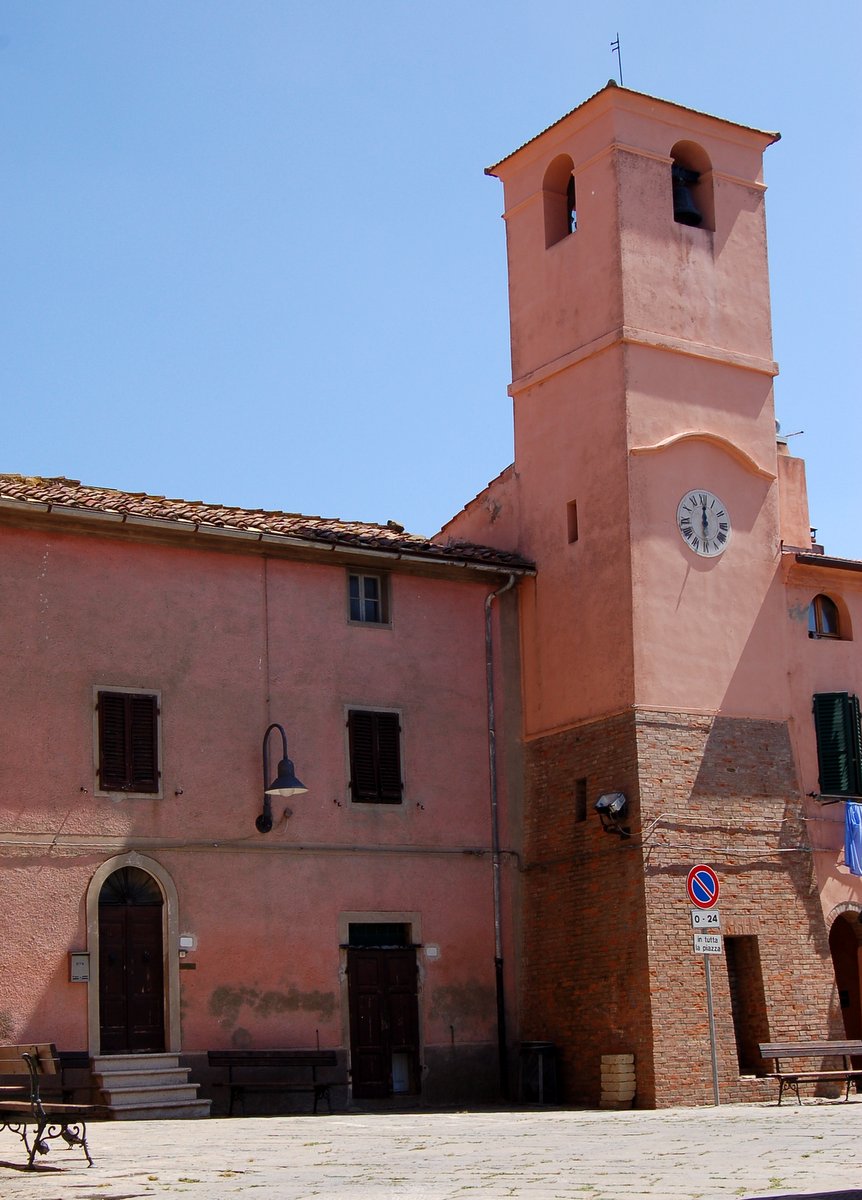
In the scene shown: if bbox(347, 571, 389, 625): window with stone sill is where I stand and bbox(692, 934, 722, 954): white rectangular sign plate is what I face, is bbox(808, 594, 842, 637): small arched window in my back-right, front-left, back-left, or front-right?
front-left

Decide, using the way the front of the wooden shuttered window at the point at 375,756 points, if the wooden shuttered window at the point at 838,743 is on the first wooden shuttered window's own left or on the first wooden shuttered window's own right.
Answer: on the first wooden shuttered window's own left

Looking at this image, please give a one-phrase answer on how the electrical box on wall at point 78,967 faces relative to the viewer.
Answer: facing the viewer

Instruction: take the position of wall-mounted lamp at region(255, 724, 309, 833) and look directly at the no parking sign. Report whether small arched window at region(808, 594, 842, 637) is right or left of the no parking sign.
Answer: left

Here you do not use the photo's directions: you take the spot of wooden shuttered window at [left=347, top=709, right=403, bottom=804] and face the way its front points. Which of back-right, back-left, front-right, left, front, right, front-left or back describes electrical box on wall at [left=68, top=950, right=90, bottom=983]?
front-right

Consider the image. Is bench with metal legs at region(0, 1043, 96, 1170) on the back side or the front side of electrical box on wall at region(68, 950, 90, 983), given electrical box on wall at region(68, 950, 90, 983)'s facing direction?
on the front side

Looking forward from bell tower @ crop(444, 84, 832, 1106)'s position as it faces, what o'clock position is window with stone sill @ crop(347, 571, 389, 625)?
The window with stone sill is roughly at 4 o'clock from the bell tower.

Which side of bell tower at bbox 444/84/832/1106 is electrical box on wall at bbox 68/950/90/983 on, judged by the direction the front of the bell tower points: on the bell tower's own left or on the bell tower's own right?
on the bell tower's own right

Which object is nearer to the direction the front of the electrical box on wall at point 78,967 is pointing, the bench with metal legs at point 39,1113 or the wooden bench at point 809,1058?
the bench with metal legs

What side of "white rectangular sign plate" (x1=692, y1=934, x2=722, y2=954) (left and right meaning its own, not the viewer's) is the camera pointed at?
front

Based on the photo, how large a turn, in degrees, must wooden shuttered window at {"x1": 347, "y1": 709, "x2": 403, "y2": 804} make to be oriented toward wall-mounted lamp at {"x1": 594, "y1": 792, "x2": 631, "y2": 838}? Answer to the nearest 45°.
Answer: approximately 90° to its left

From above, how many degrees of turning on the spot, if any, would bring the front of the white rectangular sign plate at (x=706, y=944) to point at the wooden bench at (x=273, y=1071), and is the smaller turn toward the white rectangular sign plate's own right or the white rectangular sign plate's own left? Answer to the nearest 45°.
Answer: approximately 90° to the white rectangular sign plate's own right

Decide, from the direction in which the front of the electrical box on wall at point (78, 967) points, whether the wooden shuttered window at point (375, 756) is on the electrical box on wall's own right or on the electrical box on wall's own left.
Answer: on the electrical box on wall's own left

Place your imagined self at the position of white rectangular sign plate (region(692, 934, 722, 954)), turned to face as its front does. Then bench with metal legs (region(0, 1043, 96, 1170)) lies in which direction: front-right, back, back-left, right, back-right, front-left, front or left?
front-right

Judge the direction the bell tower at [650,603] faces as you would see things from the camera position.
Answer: facing the viewer and to the right of the viewer

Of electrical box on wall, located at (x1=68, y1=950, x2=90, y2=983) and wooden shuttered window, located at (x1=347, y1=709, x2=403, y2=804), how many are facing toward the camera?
2
